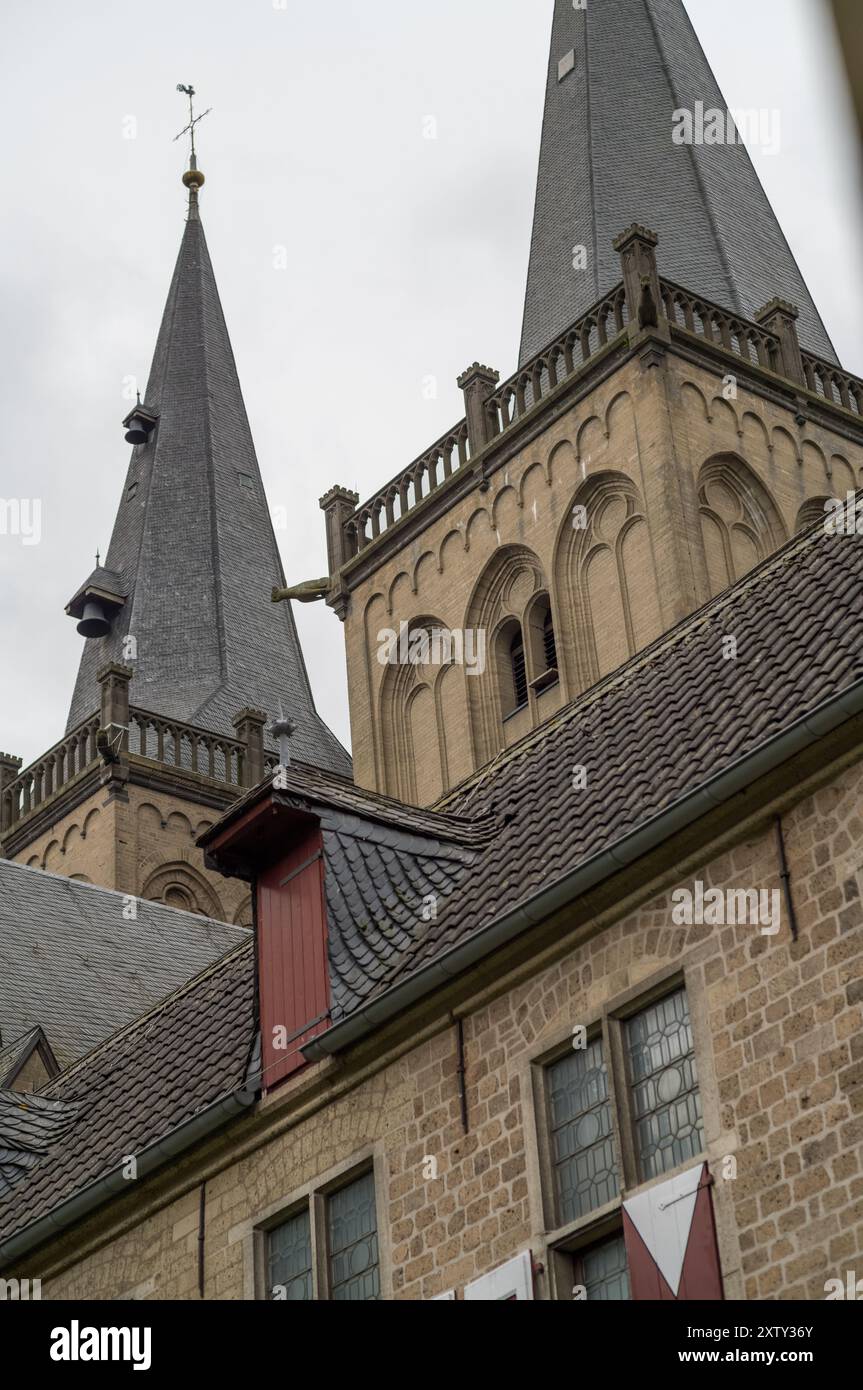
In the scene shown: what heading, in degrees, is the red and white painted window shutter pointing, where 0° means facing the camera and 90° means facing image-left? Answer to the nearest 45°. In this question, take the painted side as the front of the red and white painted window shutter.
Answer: approximately 45°
